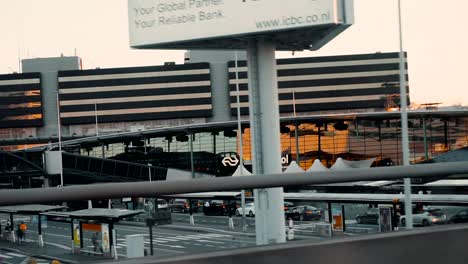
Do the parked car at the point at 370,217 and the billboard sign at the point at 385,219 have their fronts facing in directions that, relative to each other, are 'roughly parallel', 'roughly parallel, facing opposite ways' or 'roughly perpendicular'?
roughly perpendicular

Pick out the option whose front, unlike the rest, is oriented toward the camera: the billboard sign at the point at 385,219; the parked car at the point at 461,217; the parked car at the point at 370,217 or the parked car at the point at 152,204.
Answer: the billboard sign

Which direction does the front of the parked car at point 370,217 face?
to the viewer's left

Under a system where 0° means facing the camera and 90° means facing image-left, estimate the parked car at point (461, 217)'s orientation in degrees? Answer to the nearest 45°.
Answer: approximately 90°

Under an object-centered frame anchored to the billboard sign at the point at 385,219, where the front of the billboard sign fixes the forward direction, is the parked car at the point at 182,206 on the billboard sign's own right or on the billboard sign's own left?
on the billboard sign's own right
